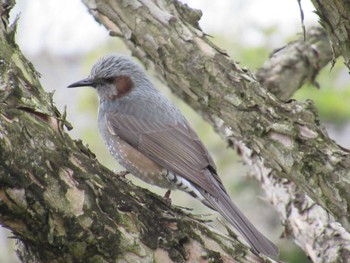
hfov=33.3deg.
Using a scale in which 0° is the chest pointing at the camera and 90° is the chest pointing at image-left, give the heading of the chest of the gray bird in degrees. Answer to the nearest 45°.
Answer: approximately 90°
